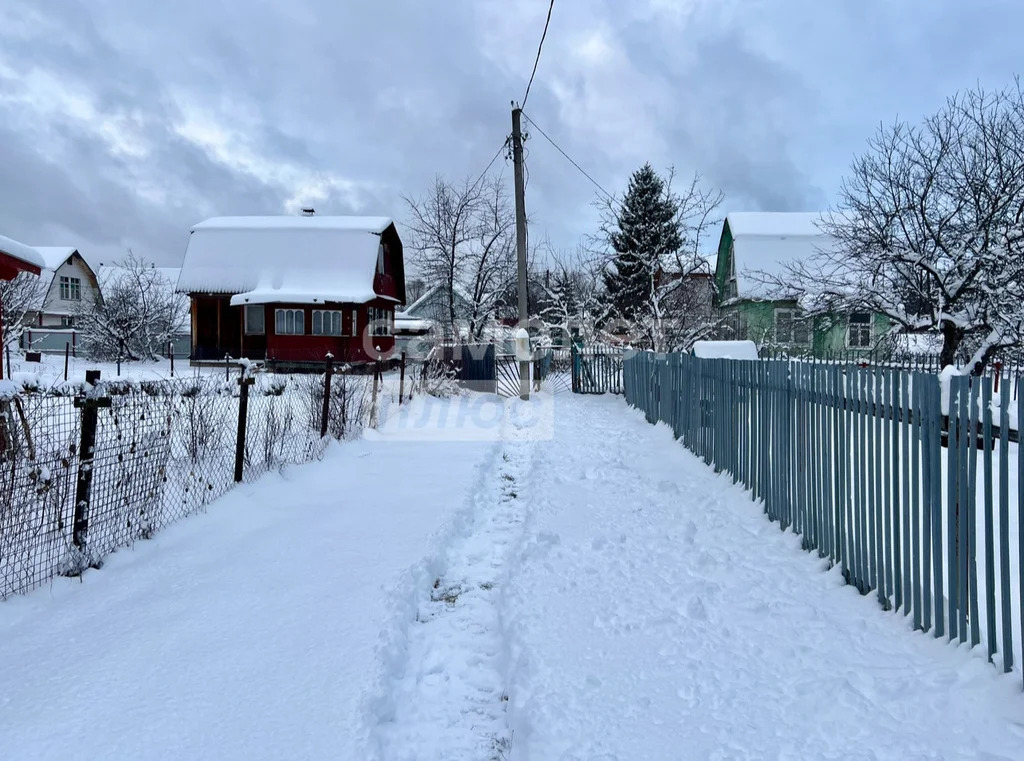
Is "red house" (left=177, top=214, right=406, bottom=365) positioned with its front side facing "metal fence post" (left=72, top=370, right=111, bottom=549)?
yes

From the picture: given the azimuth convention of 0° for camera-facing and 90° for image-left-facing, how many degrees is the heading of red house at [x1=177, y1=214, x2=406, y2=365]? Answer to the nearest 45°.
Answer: approximately 0°

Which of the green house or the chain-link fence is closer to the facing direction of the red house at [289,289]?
the chain-link fence

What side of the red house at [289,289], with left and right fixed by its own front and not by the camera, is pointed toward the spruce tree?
left

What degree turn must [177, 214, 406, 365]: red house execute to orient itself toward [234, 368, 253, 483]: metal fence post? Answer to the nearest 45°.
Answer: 0° — it already faces it

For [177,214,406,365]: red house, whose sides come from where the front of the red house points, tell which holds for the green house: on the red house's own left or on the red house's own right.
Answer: on the red house's own left

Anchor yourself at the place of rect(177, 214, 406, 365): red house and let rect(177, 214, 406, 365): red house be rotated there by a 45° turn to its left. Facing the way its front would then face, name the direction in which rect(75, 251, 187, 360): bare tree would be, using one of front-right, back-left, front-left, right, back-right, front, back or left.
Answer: back

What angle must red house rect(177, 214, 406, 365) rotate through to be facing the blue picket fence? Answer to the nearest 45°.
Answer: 0° — it already faces it

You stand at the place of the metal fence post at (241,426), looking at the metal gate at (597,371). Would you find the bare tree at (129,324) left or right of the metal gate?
left
